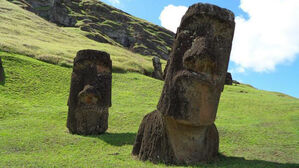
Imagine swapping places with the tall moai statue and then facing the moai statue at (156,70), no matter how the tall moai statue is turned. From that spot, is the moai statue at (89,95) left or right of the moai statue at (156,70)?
left

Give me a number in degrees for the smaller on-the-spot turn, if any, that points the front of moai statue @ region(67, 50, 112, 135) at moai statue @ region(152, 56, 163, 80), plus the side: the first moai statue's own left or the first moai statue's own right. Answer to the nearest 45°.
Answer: approximately 180°

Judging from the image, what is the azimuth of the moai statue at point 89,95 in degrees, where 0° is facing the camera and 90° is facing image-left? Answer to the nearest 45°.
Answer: approximately 0°

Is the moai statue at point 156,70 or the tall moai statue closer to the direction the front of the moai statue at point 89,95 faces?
the tall moai statue

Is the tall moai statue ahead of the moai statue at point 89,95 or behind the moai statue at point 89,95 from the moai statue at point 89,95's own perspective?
ahead
